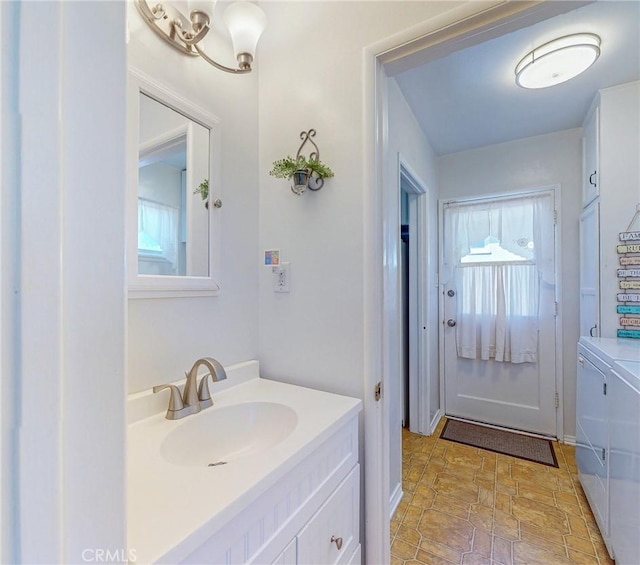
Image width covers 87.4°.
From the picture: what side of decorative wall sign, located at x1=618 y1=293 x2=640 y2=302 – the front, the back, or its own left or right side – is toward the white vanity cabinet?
front

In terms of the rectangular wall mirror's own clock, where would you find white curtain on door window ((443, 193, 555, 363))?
The white curtain on door window is roughly at 10 o'clock from the rectangular wall mirror.

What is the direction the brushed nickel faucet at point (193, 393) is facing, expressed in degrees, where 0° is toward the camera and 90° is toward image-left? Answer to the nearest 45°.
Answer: approximately 315°

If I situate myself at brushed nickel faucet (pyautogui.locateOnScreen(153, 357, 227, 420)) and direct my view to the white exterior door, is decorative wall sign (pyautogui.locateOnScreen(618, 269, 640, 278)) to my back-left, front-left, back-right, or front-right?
front-right

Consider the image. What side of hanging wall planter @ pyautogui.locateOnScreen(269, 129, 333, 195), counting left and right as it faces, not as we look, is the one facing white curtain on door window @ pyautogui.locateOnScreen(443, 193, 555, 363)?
back

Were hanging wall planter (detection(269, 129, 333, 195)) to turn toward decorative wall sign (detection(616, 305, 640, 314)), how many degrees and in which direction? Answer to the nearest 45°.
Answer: approximately 135° to its left

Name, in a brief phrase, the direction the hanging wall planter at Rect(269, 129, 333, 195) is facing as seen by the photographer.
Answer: facing the viewer and to the left of the viewer
